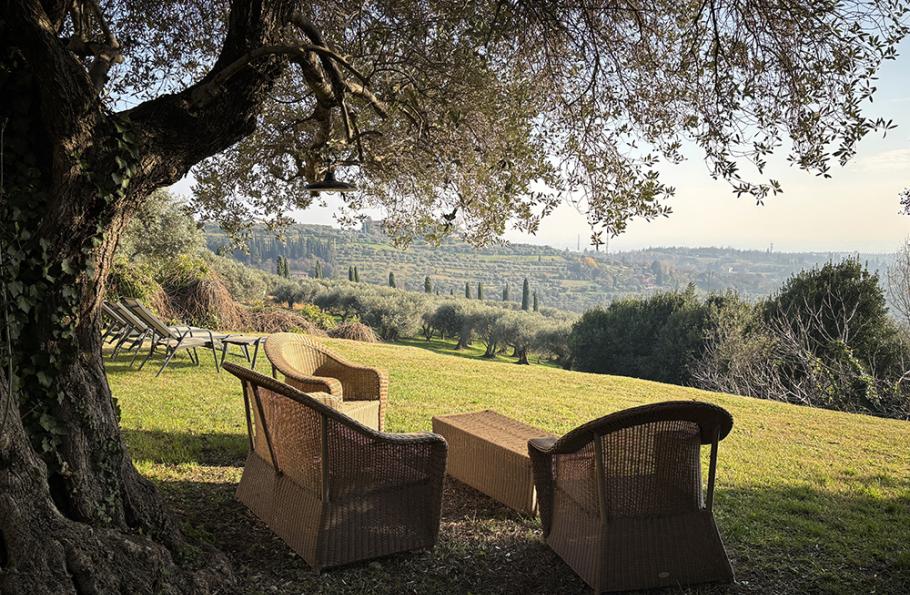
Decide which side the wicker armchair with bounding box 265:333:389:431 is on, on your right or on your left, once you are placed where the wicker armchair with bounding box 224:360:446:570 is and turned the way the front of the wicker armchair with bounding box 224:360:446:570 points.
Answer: on your left

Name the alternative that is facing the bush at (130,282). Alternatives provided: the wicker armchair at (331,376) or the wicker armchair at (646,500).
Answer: the wicker armchair at (646,500)

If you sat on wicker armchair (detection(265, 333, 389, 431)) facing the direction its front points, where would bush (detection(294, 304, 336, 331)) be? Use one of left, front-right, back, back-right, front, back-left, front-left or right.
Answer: back-left

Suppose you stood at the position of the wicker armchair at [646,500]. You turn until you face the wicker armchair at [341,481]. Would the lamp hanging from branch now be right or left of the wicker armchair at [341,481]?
right

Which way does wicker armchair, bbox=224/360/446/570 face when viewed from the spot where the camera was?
facing away from the viewer and to the right of the viewer

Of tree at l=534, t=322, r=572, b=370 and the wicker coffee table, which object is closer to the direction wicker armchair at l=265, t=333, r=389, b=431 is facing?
the wicker coffee table

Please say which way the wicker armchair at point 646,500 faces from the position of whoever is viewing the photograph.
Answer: facing away from the viewer and to the left of the viewer
